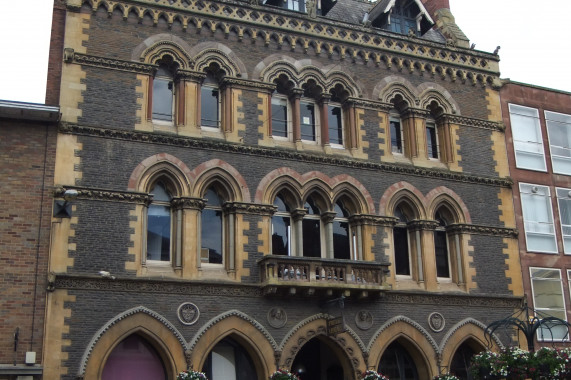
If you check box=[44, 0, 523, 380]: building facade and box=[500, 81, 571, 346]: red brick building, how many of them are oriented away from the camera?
0

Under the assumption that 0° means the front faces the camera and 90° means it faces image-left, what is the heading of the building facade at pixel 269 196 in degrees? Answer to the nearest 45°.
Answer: approximately 0°

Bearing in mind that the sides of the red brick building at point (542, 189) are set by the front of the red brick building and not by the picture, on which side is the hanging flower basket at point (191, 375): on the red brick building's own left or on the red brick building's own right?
on the red brick building's own right

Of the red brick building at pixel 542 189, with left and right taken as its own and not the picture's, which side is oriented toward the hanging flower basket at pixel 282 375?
right

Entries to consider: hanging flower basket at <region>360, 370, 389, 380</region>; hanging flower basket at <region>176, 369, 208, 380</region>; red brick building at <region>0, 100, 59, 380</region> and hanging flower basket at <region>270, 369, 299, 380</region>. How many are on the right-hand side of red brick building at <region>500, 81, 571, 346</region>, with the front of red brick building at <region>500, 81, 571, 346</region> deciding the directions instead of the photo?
4

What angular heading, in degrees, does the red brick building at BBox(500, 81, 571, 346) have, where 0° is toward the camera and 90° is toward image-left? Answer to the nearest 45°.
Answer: approximately 315°

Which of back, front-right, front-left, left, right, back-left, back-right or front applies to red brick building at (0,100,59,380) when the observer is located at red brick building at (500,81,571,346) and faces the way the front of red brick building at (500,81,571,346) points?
right

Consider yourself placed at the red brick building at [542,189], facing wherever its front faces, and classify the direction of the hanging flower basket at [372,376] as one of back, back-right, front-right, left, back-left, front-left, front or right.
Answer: right
